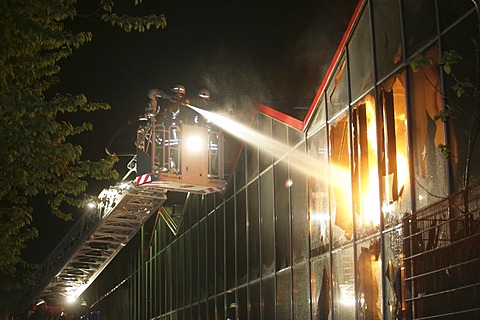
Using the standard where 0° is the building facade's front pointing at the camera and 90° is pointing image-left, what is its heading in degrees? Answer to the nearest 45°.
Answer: approximately 45°
